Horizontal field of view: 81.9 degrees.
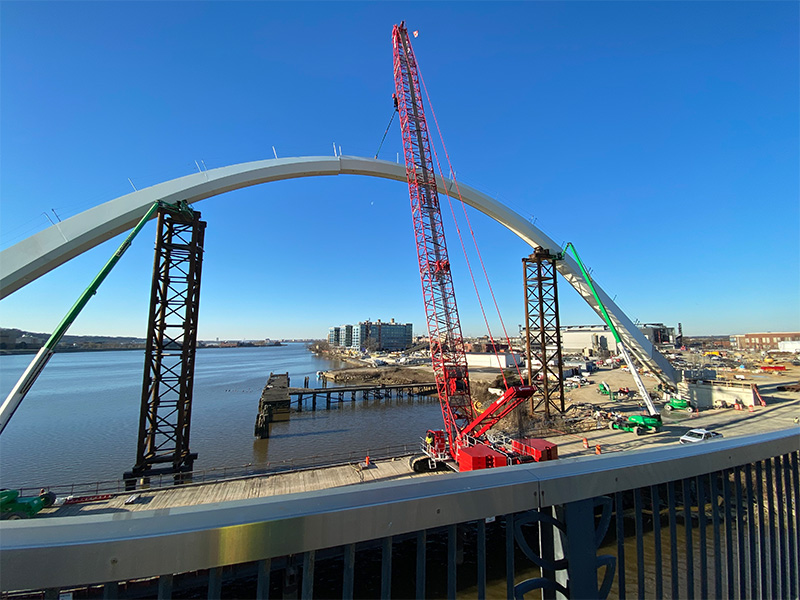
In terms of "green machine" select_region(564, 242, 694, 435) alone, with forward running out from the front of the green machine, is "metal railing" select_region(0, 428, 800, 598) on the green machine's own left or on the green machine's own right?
on the green machine's own left

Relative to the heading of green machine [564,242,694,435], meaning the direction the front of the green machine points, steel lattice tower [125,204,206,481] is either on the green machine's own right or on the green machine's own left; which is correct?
on the green machine's own left

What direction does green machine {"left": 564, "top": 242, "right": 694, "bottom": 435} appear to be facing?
to the viewer's left

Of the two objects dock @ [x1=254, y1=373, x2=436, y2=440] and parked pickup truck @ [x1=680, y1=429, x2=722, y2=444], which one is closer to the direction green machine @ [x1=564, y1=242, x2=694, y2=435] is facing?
the dock

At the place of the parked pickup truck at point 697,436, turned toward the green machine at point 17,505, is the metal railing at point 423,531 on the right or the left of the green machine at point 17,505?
left

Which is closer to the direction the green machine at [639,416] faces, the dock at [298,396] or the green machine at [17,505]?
the dock

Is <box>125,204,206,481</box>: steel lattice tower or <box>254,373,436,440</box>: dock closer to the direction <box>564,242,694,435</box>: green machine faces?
the dock

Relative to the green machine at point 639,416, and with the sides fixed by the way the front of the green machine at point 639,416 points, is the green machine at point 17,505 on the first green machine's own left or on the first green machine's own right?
on the first green machine's own left

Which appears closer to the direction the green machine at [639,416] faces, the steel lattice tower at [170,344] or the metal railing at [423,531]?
the steel lattice tower
